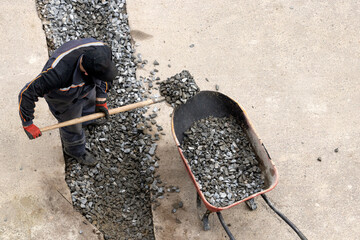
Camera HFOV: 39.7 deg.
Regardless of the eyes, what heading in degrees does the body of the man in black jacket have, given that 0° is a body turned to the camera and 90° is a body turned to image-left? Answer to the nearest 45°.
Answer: approximately 315°

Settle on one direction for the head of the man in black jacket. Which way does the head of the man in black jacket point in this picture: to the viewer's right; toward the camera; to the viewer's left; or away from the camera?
to the viewer's right

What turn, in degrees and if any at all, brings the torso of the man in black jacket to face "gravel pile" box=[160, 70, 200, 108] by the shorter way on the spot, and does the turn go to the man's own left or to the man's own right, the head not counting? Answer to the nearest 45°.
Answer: approximately 45° to the man's own left

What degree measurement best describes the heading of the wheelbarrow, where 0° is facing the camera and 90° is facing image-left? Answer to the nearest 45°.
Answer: approximately 135°

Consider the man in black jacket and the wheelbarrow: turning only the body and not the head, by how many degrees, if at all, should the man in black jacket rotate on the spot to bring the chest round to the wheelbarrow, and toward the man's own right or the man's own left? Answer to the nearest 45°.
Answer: approximately 45° to the man's own left

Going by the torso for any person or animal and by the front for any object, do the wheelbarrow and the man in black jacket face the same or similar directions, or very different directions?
very different directions
